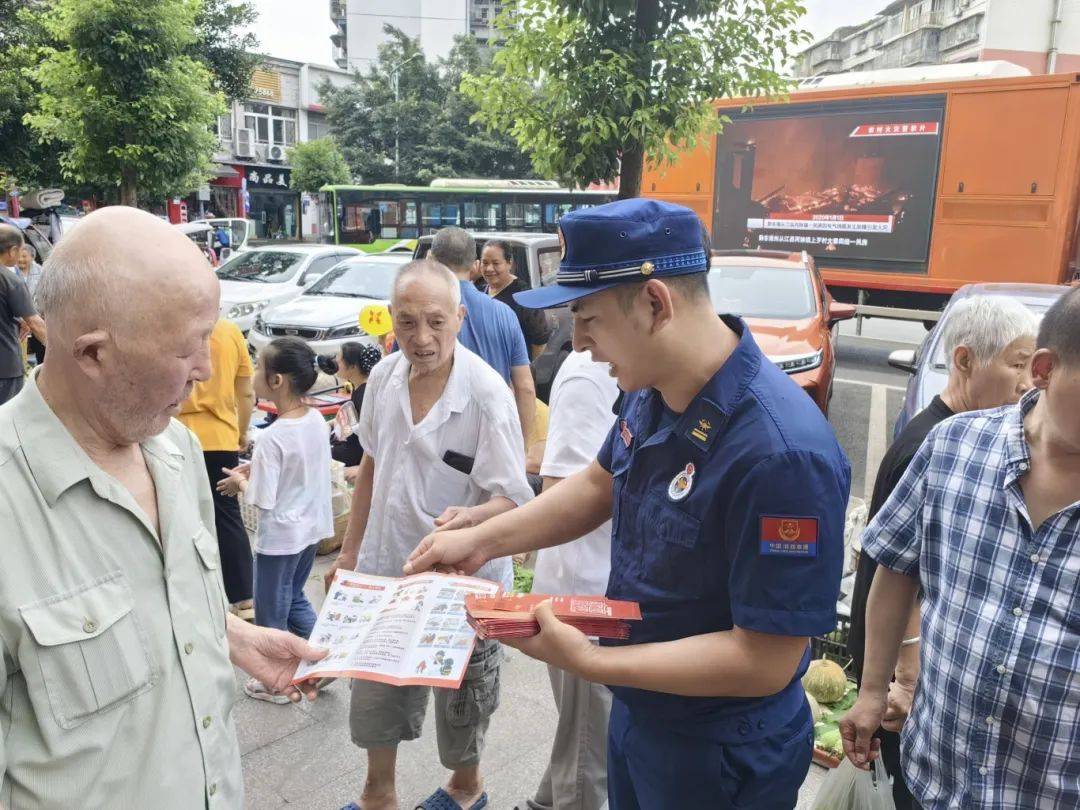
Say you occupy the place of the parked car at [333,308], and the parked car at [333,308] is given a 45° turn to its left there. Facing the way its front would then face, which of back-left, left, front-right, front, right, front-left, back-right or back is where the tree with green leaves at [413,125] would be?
back

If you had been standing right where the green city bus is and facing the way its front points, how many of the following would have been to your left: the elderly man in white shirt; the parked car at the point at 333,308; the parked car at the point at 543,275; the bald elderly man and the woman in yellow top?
5

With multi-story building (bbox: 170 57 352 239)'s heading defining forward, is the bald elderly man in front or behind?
in front

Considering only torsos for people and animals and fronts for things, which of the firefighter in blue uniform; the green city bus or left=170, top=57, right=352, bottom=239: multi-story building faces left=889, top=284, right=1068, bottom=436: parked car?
the multi-story building

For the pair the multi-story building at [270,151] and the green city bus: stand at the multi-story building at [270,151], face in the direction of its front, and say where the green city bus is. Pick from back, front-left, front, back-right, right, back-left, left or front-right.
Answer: front

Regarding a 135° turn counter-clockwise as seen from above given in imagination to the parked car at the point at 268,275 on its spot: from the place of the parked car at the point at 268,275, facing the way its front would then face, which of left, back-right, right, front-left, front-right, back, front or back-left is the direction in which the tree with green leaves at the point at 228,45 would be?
left

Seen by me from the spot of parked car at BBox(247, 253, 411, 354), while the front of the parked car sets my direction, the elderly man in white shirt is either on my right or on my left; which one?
on my left

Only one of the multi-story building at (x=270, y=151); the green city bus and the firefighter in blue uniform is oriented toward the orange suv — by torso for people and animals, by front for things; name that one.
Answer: the multi-story building

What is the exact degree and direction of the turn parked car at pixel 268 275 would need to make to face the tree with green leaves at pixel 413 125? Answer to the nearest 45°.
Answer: approximately 135° to its right

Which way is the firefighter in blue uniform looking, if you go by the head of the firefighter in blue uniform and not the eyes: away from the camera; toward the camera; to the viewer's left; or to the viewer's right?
to the viewer's left

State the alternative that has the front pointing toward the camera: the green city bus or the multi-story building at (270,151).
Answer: the multi-story building

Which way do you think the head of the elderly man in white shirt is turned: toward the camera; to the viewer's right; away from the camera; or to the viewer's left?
toward the camera

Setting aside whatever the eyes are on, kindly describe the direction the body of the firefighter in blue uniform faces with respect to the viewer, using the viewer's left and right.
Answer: facing the viewer and to the left of the viewer

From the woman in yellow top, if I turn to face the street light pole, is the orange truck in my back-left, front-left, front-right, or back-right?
front-right

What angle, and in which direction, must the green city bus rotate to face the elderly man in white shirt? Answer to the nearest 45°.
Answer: approximately 90° to its left

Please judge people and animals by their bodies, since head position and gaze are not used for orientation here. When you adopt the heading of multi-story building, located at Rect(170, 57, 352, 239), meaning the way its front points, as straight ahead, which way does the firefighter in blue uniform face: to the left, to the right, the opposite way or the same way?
to the right

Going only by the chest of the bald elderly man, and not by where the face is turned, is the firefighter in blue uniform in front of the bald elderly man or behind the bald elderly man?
in front

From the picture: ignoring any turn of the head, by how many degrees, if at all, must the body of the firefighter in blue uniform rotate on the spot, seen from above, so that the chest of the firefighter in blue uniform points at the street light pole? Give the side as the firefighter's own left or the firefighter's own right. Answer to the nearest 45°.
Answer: approximately 135° to the firefighter's own right

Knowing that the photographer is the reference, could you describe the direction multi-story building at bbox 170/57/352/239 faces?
facing the viewer

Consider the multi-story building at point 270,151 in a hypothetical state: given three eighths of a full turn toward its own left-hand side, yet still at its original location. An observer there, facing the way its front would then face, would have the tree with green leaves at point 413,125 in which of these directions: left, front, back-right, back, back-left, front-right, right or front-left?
right

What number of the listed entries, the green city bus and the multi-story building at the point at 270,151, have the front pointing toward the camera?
1
